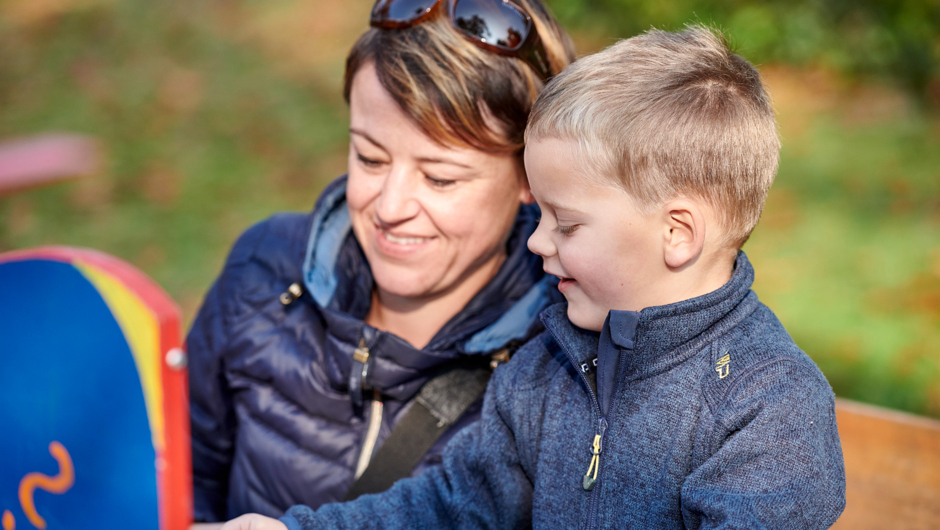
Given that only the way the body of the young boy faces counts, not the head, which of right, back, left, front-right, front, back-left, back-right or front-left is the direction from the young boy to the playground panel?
front-right

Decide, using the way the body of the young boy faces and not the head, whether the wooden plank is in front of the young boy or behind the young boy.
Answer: behind

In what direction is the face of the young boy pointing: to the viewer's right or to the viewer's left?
to the viewer's left

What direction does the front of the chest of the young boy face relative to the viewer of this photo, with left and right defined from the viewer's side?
facing the viewer and to the left of the viewer

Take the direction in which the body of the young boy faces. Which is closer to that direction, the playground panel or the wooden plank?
the playground panel

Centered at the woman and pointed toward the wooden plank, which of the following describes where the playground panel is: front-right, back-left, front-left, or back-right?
back-right

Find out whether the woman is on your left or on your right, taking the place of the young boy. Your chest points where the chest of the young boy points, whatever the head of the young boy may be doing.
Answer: on your right
